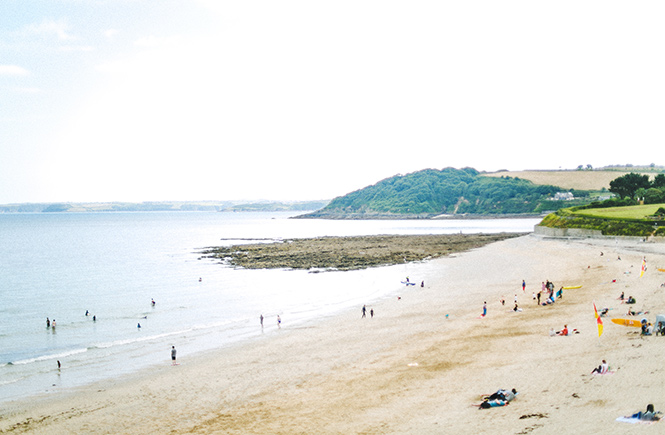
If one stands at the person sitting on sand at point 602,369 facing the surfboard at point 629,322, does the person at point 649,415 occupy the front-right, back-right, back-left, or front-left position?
back-right

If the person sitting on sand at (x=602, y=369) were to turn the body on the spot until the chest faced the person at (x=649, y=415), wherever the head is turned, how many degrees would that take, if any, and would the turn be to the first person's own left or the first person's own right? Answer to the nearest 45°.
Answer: approximately 90° to the first person's own left

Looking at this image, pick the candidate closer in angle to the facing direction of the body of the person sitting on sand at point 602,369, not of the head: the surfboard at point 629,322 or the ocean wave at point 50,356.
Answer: the ocean wave

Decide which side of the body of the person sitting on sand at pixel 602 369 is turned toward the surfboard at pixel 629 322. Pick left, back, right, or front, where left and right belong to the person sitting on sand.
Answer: right

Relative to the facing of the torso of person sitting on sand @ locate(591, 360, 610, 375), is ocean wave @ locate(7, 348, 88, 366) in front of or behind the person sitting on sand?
in front

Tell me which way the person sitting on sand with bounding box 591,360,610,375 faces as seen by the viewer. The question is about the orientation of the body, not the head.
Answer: to the viewer's left
